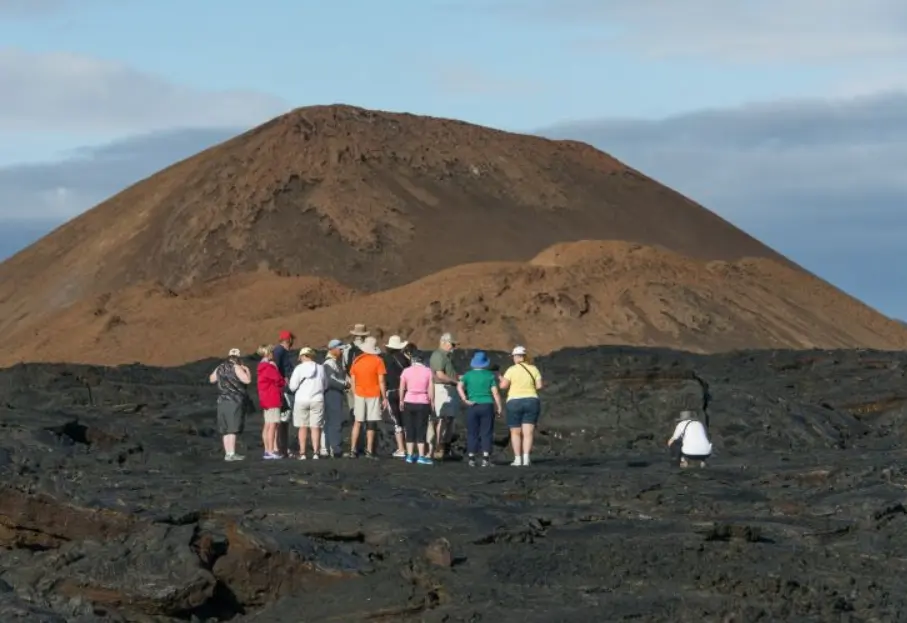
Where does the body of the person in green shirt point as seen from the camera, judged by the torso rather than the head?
away from the camera

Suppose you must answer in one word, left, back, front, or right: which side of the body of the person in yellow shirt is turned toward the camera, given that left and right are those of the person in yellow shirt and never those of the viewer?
back

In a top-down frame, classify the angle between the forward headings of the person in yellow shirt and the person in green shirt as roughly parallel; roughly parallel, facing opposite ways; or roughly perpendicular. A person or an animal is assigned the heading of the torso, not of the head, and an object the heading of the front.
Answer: roughly parallel

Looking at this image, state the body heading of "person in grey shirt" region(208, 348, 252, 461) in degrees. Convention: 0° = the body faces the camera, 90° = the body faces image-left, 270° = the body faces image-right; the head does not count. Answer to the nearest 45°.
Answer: approximately 225°

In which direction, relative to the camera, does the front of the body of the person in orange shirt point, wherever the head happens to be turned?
away from the camera

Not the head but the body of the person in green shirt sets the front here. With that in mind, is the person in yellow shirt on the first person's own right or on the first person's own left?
on the first person's own right

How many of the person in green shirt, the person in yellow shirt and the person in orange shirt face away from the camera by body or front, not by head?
3

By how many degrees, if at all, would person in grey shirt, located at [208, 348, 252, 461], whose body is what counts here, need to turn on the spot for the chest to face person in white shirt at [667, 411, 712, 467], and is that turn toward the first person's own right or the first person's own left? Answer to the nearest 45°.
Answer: approximately 45° to the first person's own right

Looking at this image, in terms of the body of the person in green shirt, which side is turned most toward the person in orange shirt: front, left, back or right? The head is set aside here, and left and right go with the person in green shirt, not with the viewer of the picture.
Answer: left

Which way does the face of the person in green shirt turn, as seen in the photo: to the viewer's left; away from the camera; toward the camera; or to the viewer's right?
away from the camera
